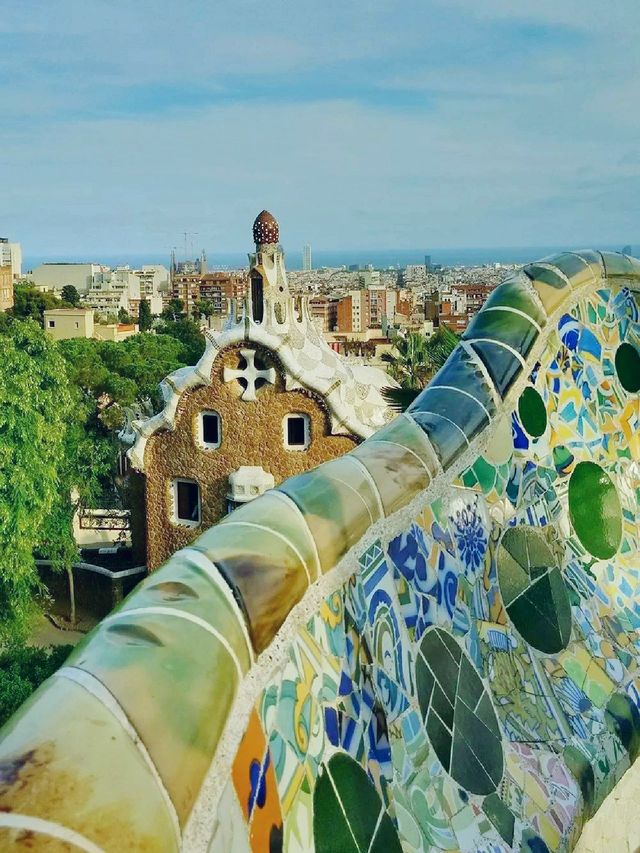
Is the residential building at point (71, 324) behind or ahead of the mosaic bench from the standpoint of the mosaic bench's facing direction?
behind
